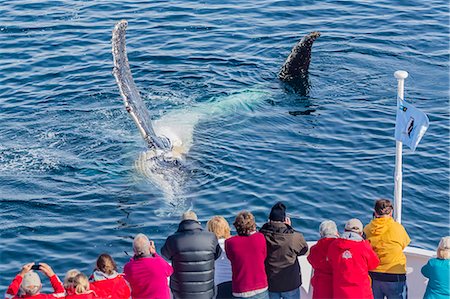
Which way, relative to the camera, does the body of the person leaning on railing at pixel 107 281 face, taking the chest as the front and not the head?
away from the camera

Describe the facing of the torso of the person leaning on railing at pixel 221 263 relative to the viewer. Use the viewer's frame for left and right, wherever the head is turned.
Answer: facing away from the viewer

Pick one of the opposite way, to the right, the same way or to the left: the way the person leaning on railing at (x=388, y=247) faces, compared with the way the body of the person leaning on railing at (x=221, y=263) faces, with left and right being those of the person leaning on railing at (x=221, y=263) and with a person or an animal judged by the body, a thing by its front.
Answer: the same way

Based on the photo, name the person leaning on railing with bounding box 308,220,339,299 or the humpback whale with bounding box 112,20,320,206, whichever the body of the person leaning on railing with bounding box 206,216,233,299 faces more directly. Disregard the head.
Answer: the humpback whale

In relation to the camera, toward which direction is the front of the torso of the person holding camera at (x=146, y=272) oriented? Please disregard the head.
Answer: away from the camera

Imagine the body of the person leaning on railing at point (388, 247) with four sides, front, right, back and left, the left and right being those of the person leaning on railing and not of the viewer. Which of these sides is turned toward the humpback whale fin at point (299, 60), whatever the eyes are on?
front

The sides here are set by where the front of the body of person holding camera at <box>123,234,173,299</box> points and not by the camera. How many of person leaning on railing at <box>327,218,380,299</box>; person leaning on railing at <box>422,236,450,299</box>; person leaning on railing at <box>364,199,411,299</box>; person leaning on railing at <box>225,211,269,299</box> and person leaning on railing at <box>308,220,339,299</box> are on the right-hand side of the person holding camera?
5

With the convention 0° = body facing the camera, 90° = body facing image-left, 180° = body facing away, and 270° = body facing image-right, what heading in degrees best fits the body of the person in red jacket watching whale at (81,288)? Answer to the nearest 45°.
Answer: approximately 180°

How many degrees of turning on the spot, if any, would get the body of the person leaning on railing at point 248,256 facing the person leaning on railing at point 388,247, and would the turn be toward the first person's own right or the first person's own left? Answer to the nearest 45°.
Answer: approximately 90° to the first person's own right

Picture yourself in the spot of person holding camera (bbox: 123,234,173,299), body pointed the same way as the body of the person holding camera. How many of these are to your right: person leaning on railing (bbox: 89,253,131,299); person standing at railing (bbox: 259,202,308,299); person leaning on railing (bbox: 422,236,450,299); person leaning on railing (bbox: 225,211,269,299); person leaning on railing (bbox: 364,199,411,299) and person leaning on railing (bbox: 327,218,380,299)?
5

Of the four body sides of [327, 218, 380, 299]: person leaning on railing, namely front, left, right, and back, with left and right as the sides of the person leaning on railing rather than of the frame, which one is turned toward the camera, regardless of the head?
back

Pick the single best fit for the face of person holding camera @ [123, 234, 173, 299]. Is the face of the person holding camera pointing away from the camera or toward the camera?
away from the camera

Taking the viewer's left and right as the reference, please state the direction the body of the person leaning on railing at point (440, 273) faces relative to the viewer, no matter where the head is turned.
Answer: facing away from the viewer

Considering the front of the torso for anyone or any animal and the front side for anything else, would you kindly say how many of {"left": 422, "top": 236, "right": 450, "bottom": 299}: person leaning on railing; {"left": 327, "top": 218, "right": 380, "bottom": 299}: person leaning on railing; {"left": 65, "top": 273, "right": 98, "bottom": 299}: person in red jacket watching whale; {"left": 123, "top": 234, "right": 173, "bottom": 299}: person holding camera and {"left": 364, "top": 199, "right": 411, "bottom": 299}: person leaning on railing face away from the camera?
5

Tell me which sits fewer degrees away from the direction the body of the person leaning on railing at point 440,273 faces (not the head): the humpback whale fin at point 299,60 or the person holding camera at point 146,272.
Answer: the humpback whale fin

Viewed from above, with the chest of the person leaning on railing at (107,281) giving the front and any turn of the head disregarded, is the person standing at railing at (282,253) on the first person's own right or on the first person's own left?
on the first person's own right

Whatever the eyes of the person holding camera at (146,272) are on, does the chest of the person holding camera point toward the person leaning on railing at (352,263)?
no
